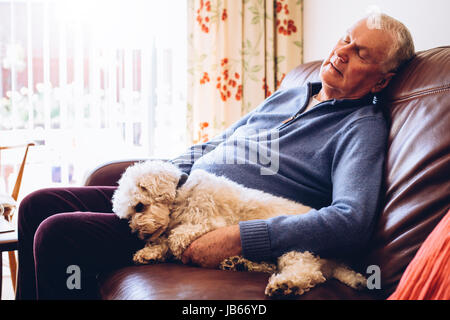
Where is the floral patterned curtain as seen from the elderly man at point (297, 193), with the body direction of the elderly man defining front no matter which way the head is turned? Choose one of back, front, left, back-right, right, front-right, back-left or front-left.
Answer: back-right

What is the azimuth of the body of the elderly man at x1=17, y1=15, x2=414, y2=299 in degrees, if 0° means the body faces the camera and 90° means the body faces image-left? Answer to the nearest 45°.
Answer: approximately 45°

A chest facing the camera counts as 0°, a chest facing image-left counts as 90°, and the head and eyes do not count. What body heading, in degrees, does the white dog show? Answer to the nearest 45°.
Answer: approximately 90°

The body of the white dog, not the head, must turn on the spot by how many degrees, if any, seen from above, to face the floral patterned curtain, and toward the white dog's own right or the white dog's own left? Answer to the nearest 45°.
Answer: approximately 90° to the white dog's own right
